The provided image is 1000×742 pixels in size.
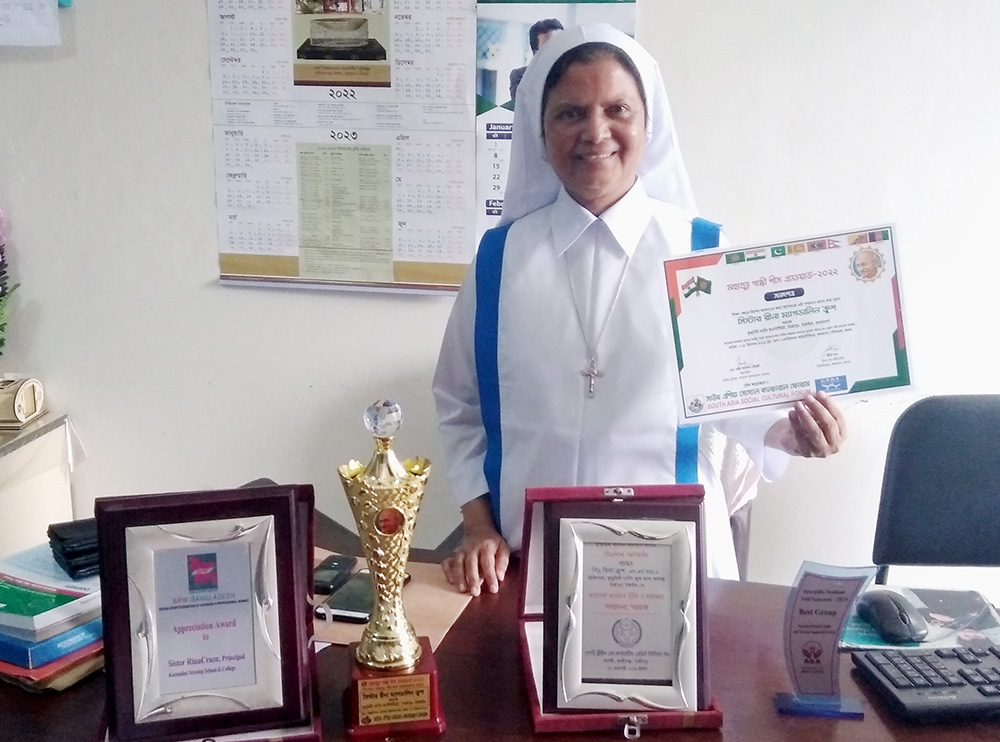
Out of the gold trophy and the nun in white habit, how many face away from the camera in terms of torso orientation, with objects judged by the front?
0

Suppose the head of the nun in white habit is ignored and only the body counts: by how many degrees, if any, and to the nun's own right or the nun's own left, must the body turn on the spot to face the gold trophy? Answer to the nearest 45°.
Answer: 0° — they already face it

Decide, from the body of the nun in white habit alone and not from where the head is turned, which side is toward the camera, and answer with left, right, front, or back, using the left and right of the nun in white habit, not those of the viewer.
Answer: front

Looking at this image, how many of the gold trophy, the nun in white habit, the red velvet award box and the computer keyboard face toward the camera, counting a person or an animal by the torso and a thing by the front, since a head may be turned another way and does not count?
3

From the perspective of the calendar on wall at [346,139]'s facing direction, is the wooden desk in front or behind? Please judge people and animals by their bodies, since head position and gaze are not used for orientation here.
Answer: in front

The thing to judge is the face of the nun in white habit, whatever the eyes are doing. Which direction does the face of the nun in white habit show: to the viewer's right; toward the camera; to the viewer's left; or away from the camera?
toward the camera

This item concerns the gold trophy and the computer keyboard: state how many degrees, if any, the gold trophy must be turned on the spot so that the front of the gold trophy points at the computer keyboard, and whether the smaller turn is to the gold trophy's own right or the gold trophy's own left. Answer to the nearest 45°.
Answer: approximately 90° to the gold trophy's own left

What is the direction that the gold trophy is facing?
toward the camera

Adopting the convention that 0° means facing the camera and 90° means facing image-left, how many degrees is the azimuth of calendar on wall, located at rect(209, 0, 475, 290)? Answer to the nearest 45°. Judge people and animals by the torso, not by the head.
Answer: approximately 0°

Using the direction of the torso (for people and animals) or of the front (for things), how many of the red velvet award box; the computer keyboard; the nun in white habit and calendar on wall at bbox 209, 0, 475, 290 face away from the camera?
1

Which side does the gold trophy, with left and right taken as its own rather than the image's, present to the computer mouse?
left

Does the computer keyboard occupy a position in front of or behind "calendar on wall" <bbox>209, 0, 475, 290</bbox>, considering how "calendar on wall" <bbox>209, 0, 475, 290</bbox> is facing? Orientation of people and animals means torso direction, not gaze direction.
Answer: in front

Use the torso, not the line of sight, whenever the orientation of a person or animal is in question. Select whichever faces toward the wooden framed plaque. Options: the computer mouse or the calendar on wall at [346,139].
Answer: the calendar on wall

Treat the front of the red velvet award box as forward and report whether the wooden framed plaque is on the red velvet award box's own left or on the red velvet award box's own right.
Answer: on the red velvet award box's own right
